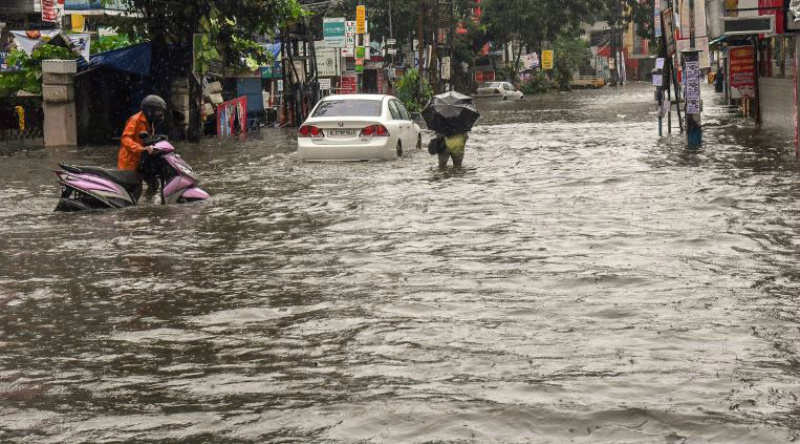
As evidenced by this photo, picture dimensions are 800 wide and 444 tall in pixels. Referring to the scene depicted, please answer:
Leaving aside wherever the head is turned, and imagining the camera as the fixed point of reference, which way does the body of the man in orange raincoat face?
to the viewer's right

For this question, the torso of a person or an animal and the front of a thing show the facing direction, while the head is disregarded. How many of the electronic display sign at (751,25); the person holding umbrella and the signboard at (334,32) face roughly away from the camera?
1

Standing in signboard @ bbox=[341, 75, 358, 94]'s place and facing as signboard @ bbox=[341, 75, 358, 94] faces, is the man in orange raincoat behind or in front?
in front

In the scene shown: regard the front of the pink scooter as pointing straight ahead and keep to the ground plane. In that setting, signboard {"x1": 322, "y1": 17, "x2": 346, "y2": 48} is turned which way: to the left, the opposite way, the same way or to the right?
to the right

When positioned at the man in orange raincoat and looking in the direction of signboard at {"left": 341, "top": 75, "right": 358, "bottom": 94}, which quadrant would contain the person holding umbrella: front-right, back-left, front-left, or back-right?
front-right

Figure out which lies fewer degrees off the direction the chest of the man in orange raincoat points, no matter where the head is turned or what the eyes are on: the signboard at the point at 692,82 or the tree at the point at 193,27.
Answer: the signboard

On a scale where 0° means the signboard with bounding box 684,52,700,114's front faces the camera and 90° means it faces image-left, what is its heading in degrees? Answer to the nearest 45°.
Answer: approximately 0°

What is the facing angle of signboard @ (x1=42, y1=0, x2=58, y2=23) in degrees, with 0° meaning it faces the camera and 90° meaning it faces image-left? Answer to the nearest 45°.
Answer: approximately 0°

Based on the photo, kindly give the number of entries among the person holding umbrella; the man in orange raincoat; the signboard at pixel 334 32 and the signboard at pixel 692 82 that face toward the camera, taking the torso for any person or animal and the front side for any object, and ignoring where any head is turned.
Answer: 2

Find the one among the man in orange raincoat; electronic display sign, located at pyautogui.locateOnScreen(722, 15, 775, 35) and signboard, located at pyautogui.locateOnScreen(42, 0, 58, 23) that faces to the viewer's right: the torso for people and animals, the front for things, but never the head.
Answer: the man in orange raincoat

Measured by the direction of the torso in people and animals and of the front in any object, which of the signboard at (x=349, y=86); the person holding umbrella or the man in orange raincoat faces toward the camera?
the signboard

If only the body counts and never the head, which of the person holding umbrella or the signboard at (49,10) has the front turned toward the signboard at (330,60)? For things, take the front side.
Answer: the person holding umbrella

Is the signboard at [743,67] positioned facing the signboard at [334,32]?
no

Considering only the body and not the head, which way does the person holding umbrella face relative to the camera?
away from the camera

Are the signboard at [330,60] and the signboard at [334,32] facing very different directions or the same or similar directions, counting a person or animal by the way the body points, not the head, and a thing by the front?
same or similar directions

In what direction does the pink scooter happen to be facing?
to the viewer's right

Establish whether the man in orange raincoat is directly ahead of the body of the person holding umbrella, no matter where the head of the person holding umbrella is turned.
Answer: no

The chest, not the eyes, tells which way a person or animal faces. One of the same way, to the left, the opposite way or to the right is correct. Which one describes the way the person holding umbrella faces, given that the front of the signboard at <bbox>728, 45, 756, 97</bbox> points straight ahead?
the opposite way

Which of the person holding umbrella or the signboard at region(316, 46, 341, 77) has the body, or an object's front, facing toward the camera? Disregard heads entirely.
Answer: the signboard
